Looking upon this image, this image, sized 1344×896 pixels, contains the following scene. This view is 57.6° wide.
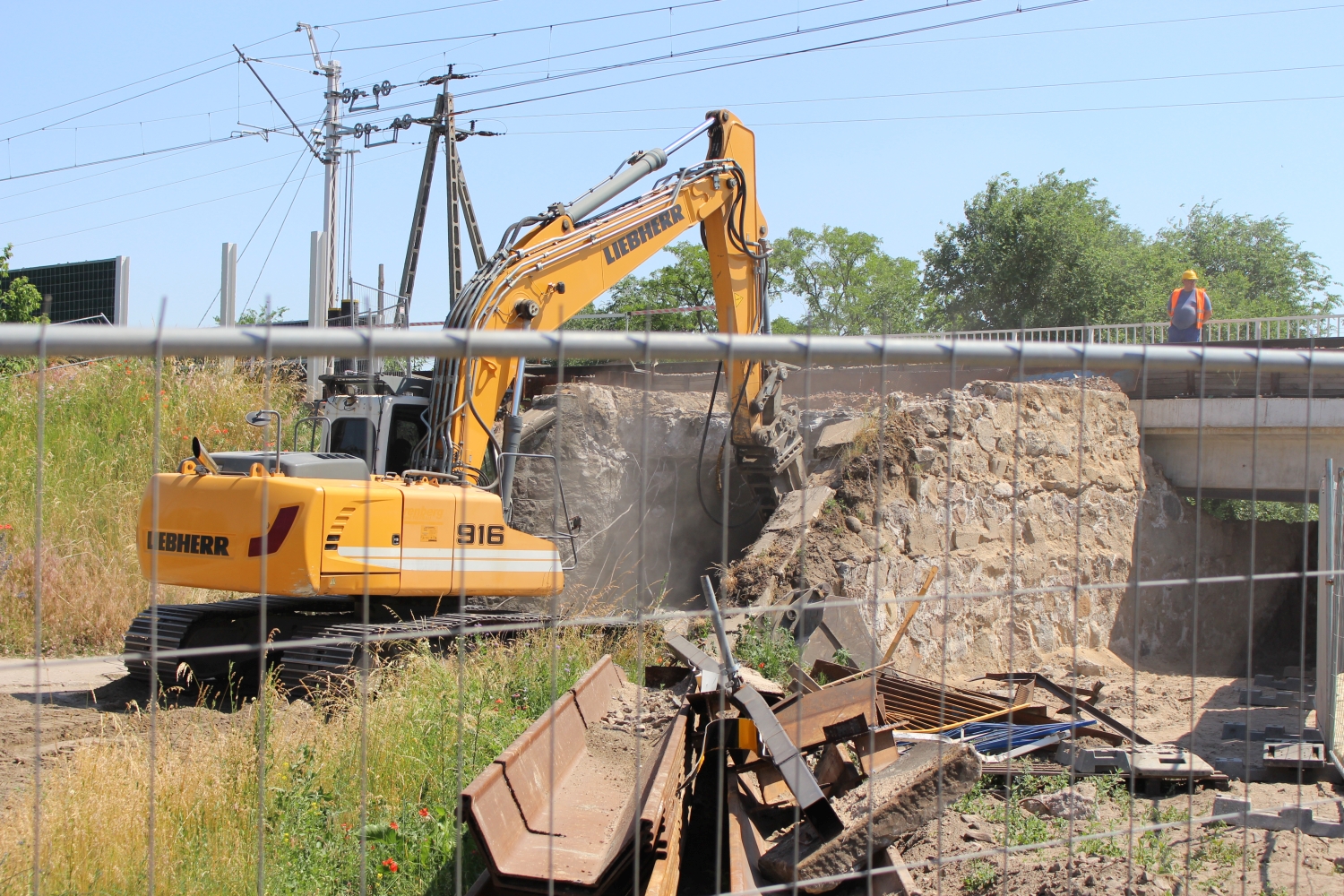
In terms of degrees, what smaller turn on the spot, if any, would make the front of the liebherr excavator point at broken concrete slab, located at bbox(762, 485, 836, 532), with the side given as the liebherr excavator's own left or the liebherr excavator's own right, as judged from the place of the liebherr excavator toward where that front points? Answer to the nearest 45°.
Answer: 0° — it already faces it

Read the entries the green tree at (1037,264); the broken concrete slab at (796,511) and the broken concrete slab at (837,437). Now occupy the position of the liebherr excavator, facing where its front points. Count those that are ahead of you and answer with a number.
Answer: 3

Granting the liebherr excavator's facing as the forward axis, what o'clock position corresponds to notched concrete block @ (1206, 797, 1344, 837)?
The notched concrete block is roughly at 3 o'clock from the liebherr excavator.

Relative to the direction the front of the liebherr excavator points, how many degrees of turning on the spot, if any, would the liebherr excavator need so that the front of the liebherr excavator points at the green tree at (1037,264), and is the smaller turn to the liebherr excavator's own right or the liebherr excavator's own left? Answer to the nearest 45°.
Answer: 0° — it already faces it

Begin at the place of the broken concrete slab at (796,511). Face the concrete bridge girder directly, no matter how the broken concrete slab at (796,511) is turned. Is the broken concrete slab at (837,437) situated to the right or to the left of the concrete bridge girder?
left

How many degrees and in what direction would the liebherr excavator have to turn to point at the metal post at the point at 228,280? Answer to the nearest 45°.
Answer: approximately 45° to its left

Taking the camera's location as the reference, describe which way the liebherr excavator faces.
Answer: facing away from the viewer and to the right of the viewer

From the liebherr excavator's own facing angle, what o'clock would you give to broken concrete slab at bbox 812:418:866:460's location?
The broken concrete slab is roughly at 12 o'clock from the liebherr excavator.

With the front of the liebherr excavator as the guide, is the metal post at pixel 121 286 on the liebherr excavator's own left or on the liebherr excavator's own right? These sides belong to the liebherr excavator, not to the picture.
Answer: on the liebherr excavator's own left

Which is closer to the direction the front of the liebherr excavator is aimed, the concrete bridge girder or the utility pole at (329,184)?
the concrete bridge girder

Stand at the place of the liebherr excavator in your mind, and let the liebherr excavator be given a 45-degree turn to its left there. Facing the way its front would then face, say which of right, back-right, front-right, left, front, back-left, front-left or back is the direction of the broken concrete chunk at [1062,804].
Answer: back-right
